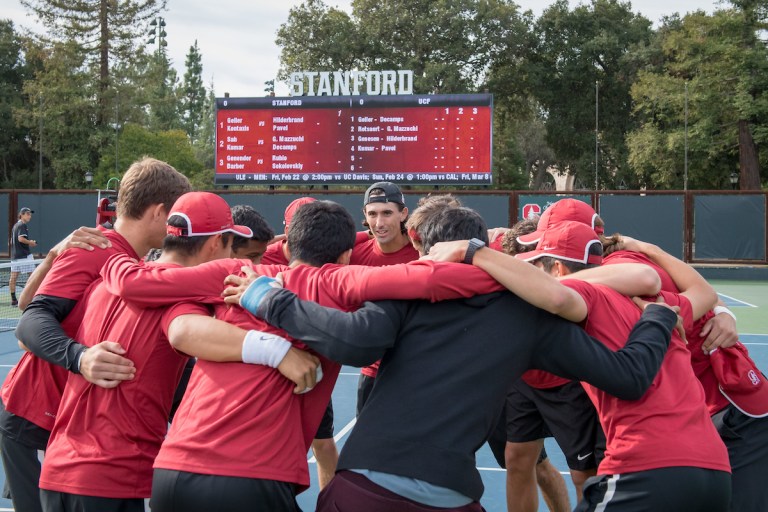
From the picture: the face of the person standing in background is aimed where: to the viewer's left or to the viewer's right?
to the viewer's right

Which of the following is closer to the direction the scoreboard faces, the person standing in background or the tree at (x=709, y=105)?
the person standing in background

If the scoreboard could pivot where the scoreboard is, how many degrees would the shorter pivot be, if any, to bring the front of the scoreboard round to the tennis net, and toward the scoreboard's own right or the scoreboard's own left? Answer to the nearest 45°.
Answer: approximately 45° to the scoreboard's own right

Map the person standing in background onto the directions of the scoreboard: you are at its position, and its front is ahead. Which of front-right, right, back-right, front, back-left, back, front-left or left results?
front-right

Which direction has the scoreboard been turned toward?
toward the camera

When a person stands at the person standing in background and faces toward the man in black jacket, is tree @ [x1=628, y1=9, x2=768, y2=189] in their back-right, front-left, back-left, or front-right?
back-left
